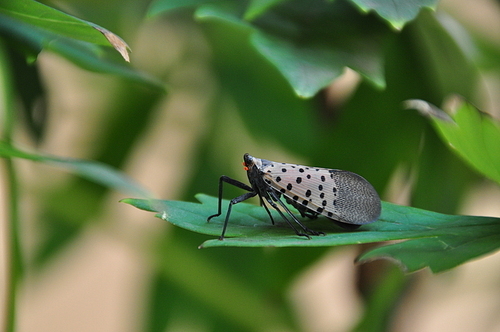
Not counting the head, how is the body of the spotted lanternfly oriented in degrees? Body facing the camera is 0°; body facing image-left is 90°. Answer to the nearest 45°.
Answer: approximately 90°
